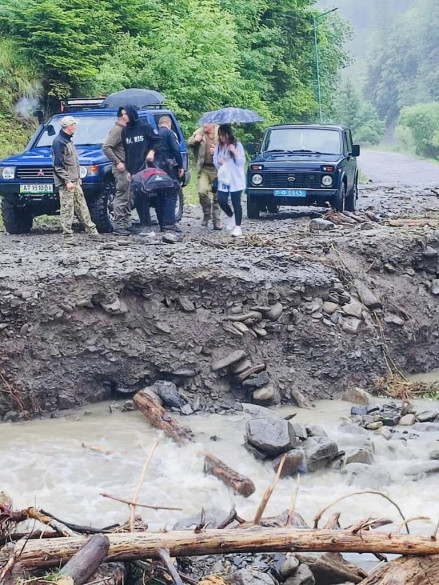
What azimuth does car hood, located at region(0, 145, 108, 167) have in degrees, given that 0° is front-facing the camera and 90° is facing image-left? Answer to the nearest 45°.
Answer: approximately 45°

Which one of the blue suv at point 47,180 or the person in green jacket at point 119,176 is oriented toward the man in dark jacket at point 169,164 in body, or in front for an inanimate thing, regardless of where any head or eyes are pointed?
the person in green jacket

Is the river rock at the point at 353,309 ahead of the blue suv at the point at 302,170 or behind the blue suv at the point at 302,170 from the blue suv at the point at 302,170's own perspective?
ahead

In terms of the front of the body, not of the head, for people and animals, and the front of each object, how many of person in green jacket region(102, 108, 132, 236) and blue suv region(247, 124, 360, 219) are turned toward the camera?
1

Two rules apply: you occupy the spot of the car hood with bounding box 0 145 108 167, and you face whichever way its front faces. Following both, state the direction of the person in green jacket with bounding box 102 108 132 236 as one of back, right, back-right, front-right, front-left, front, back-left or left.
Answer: left

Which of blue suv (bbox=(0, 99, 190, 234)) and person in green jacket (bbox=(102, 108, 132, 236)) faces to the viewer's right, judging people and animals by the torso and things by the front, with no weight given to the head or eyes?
the person in green jacket

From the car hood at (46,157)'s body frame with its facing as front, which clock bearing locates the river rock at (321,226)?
The river rock is roughly at 8 o'clock from the car hood.

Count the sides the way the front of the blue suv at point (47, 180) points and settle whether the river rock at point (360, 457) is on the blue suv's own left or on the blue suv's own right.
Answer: on the blue suv's own left

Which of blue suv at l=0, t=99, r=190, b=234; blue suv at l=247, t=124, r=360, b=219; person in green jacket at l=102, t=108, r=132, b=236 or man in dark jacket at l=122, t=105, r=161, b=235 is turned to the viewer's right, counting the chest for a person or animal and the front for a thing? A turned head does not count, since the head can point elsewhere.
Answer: the person in green jacket

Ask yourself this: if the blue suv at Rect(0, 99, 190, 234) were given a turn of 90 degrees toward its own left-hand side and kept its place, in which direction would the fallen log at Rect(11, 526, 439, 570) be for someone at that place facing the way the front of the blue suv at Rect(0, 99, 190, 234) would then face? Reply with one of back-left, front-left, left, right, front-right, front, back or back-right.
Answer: front-right

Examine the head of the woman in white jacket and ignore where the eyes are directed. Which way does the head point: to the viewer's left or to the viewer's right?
to the viewer's left

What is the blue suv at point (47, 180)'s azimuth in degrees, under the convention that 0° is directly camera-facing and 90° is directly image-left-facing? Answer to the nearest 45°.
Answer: approximately 45°

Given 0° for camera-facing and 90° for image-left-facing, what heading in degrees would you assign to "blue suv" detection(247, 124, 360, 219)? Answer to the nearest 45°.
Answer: approximately 0°

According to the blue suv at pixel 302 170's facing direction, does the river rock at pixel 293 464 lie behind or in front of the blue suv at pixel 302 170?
in front
